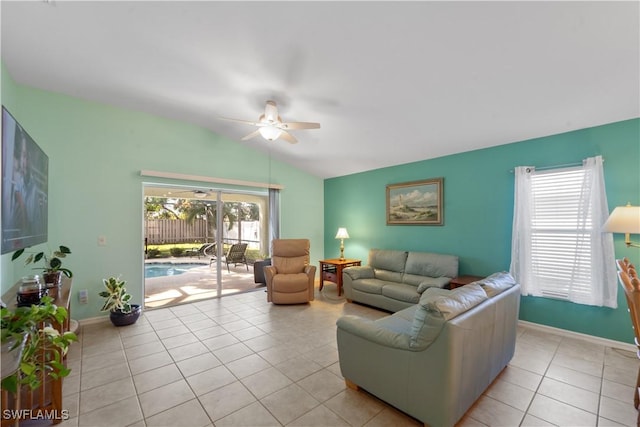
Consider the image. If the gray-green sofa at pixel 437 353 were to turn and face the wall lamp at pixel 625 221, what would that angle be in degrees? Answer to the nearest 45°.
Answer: approximately 90° to its right

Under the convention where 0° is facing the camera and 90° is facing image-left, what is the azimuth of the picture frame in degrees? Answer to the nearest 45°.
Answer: approximately 45°

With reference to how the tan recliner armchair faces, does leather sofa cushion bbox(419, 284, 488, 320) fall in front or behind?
in front

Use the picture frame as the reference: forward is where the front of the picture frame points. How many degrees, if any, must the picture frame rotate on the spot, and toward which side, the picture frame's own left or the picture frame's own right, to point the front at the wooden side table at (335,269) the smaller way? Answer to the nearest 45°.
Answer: approximately 45° to the picture frame's own right

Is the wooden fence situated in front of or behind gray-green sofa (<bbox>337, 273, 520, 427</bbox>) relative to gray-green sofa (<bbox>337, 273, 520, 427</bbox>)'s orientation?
in front

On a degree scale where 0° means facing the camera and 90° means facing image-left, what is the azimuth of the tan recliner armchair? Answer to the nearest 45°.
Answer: approximately 0°

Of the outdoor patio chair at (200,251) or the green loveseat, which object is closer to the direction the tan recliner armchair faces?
the green loveseat

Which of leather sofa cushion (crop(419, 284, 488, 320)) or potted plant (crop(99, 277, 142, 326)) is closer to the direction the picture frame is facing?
the potted plant

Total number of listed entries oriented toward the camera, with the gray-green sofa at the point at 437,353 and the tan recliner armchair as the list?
1

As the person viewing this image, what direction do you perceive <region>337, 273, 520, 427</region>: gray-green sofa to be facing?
facing away from the viewer and to the left of the viewer

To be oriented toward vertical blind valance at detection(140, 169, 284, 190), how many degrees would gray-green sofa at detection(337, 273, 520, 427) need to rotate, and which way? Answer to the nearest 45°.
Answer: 0° — it already faces it

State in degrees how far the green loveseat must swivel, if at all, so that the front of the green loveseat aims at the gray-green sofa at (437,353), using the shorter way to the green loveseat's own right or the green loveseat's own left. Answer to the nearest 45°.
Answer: approximately 45° to the green loveseat's own left

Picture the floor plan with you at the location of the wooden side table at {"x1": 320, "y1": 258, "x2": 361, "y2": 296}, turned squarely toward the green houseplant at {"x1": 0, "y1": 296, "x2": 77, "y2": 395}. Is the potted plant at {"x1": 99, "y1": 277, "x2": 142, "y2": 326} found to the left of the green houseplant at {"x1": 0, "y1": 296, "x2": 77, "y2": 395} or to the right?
right
